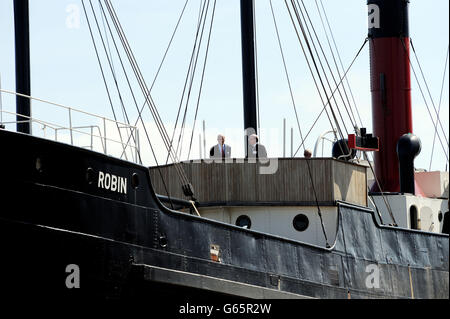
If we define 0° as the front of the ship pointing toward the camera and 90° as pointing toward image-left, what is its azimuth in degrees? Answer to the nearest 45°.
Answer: approximately 45°
